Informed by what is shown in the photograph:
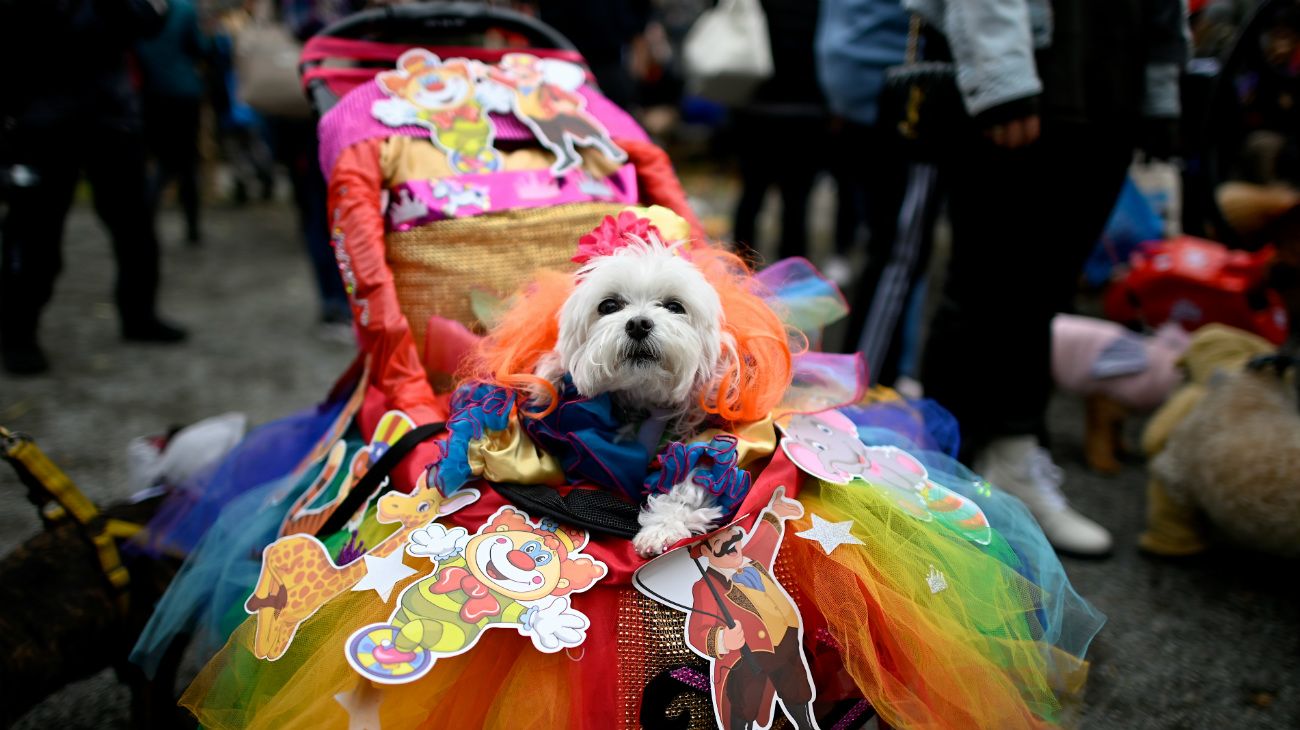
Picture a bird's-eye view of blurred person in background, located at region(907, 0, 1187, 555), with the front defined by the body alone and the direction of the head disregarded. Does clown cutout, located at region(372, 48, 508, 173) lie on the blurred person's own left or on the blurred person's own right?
on the blurred person's own right

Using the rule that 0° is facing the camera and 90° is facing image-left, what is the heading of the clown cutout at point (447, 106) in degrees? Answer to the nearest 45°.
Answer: approximately 0°

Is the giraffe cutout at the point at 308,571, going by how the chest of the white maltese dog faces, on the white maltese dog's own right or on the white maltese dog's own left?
on the white maltese dog's own right

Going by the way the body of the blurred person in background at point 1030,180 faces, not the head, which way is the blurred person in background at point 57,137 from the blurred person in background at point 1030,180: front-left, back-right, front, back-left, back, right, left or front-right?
back-right

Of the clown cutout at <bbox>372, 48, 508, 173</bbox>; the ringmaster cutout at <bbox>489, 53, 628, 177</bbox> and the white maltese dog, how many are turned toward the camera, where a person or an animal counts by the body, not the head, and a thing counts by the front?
3

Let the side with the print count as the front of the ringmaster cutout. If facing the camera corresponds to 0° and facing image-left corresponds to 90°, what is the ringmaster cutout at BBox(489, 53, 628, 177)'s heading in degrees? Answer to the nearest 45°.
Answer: approximately 0°

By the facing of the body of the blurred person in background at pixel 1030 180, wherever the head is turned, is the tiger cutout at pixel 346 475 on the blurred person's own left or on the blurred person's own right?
on the blurred person's own right
